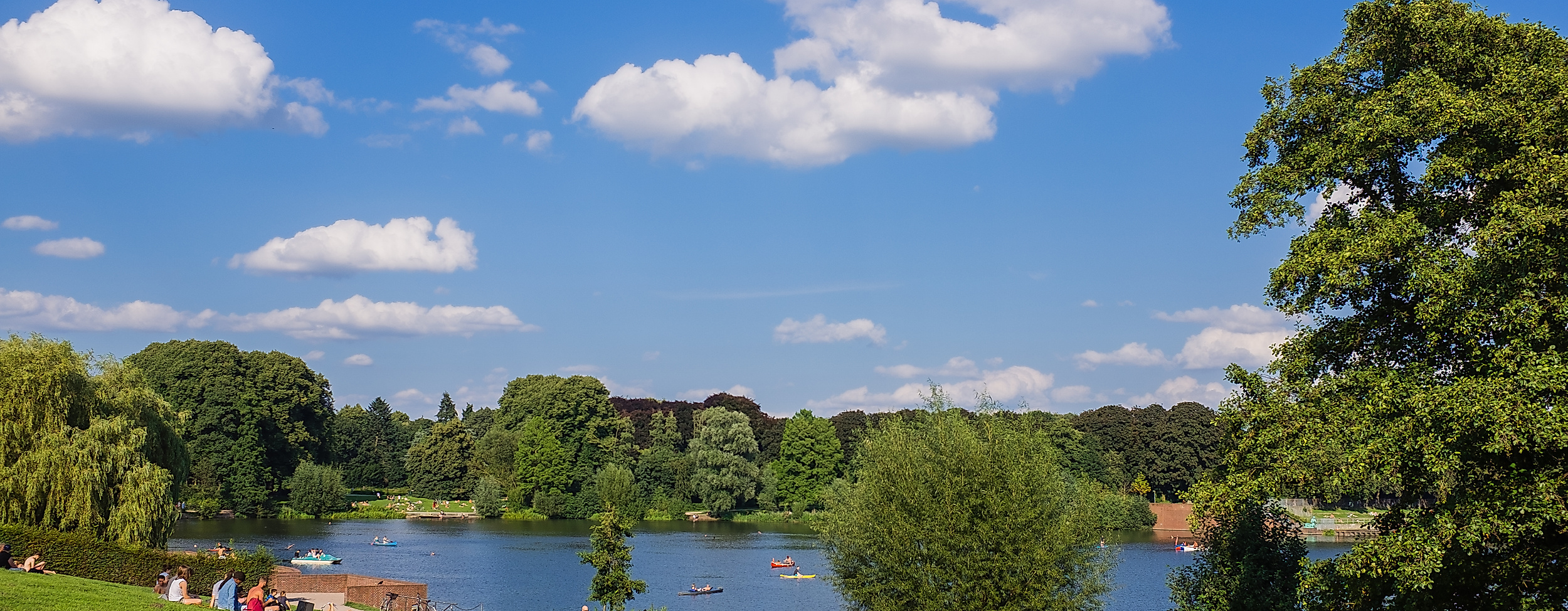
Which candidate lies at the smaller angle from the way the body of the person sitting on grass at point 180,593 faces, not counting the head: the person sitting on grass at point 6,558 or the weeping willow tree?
the weeping willow tree

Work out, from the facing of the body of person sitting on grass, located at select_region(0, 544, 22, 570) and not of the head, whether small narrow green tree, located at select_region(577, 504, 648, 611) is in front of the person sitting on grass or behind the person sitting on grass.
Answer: in front

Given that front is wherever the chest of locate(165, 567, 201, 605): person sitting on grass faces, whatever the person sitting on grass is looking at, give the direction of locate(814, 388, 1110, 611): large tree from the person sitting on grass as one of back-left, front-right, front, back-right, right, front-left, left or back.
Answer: front-right

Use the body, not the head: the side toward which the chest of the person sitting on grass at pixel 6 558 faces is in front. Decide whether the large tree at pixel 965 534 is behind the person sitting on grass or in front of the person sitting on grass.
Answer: in front

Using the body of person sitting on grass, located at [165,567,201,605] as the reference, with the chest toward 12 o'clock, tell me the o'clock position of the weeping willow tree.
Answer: The weeping willow tree is roughly at 10 o'clock from the person sitting on grass.

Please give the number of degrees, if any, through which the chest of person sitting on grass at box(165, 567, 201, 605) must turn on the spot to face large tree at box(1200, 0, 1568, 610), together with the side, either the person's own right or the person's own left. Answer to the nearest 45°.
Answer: approximately 90° to the person's own right

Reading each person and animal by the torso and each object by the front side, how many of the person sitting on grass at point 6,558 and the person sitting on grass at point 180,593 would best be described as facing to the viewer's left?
0

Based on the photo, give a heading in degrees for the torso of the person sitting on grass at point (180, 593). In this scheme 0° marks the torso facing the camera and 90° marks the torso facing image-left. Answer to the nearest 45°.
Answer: approximately 225°

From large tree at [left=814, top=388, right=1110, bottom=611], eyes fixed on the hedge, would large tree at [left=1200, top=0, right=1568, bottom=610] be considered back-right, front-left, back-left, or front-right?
back-left
